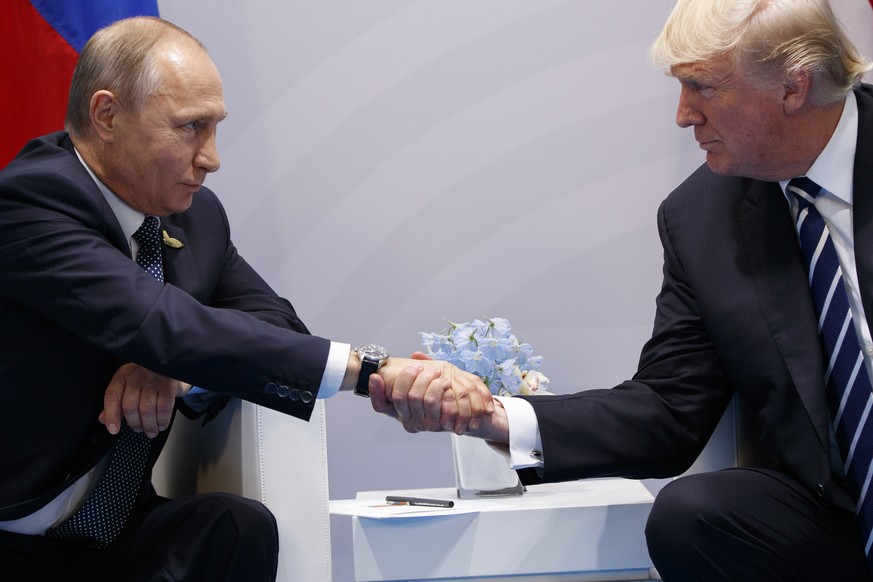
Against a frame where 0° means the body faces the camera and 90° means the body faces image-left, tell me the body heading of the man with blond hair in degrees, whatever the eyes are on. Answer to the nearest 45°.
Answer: approximately 45°

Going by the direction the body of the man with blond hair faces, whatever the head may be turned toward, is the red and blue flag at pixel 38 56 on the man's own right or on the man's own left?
on the man's own right

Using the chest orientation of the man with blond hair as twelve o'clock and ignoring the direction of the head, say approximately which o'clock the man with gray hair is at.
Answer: The man with gray hair is roughly at 1 o'clock from the man with blond hair.

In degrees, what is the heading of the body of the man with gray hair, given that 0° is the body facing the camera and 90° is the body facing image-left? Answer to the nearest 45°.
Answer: approximately 315°

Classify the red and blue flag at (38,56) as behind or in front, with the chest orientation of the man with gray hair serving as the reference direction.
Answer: behind

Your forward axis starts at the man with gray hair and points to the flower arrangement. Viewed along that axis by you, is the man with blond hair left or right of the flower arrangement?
right

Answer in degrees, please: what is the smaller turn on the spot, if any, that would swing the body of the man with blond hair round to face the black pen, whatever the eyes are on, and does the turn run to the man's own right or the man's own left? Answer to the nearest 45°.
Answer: approximately 45° to the man's own right

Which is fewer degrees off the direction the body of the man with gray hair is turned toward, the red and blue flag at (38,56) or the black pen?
the black pen

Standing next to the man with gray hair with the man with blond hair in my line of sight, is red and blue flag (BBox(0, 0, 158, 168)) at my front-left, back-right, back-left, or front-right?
back-left

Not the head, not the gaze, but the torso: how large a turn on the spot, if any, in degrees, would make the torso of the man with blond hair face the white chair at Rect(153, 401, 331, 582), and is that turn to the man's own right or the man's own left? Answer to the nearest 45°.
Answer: approximately 45° to the man's own right
